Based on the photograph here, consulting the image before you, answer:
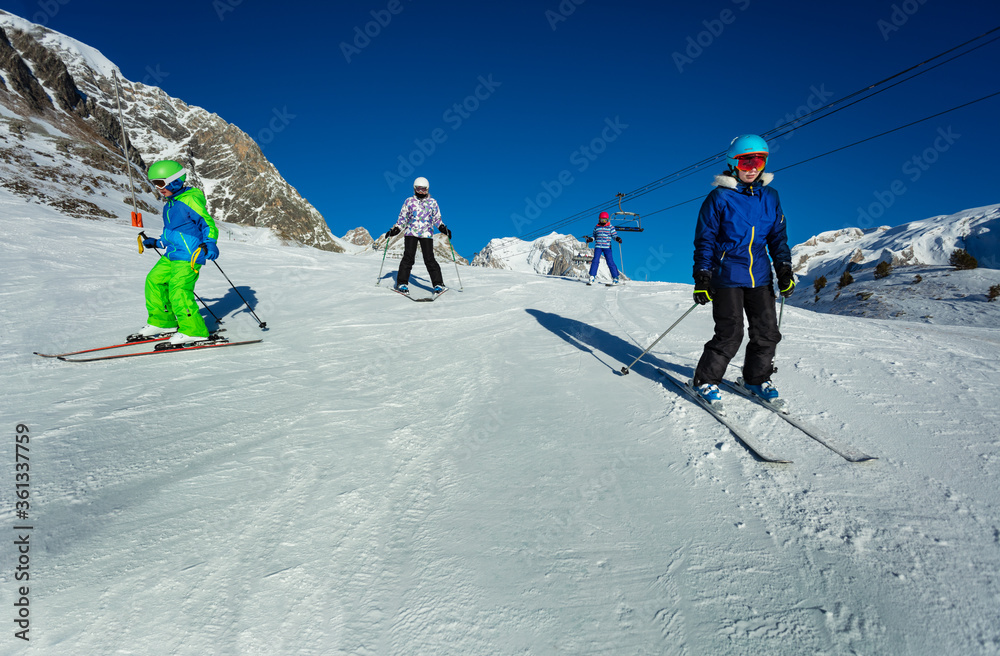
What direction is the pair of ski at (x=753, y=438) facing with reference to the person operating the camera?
facing the viewer and to the right of the viewer

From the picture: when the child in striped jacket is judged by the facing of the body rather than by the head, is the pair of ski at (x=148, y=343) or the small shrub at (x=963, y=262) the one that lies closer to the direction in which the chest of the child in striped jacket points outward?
the pair of ski

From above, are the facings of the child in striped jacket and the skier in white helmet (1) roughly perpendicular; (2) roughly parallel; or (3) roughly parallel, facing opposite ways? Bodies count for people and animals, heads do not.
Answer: roughly parallel

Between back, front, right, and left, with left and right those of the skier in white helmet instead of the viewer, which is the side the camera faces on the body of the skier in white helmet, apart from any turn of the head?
front

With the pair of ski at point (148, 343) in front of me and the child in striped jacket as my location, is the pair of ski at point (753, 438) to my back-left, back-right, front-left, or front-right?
front-left

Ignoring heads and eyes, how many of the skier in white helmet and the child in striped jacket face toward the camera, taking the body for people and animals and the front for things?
2

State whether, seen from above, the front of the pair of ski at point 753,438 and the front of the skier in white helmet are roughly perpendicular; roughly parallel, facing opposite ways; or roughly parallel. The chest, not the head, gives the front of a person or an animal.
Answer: roughly parallel

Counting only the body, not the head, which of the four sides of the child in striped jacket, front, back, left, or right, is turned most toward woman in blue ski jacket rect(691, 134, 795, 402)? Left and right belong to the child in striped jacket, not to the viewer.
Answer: front

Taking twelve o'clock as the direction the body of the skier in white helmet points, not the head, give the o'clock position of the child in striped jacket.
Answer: The child in striped jacket is roughly at 8 o'clock from the skier in white helmet.

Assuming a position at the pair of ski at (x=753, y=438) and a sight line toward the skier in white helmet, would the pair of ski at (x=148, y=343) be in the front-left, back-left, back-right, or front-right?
front-left

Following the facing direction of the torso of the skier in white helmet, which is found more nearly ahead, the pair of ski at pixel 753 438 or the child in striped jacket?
the pair of ski

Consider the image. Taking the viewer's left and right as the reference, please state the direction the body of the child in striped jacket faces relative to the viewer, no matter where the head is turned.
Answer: facing the viewer

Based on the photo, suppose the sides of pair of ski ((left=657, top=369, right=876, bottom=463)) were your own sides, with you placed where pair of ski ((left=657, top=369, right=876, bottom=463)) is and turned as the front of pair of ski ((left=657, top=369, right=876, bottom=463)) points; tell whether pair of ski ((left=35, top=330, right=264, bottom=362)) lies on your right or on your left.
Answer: on your right

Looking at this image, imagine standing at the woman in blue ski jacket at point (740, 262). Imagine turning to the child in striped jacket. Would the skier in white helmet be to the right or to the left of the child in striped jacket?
left

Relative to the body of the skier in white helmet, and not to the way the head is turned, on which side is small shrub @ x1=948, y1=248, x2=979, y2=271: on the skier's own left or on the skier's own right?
on the skier's own left

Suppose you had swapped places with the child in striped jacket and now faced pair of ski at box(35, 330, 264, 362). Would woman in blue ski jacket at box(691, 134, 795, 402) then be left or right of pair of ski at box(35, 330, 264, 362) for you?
left

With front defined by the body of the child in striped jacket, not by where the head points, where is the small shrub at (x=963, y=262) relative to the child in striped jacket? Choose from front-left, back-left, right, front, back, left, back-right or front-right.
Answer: left

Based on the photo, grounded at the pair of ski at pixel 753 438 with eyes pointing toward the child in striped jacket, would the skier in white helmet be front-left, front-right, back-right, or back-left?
front-left
